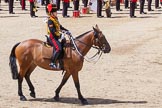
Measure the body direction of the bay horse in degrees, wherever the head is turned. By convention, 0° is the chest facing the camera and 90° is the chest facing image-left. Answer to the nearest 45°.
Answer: approximately 270°
